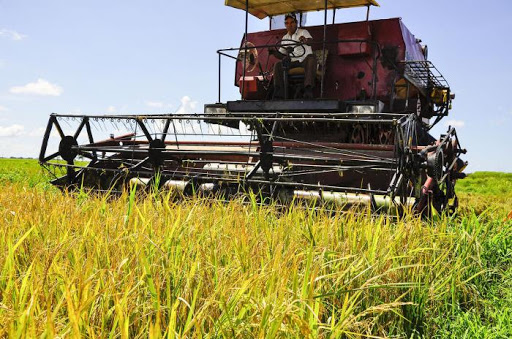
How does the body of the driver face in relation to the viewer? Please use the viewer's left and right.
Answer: facing the viewer and to the left of the viewer

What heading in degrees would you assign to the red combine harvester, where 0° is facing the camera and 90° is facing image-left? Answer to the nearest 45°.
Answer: approximately 45°
